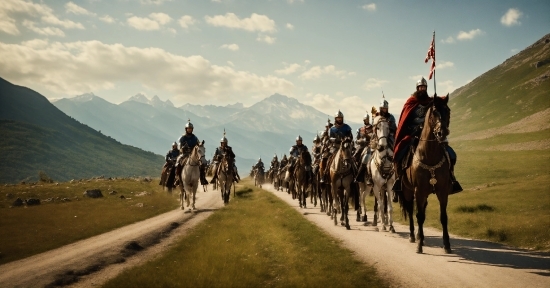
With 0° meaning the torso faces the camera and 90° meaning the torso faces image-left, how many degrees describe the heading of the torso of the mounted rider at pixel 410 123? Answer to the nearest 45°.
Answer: approximately 0°

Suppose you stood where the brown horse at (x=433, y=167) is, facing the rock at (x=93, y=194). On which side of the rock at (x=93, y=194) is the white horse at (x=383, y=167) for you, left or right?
right

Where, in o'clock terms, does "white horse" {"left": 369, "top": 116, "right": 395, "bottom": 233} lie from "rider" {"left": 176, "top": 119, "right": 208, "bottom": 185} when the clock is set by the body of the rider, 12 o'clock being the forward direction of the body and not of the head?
The white horse is roughly at 11 o'clock from the rider.

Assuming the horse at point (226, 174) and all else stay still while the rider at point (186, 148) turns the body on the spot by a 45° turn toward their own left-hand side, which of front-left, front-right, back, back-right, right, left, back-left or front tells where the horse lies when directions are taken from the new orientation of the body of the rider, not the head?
left

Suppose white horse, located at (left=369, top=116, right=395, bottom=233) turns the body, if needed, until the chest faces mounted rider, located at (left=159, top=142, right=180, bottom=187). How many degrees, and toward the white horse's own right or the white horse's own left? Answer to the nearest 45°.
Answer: approximately 135° to the white horse's own right

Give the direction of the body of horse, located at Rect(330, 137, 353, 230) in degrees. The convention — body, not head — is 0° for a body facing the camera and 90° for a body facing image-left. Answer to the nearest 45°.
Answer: approximately 0°
